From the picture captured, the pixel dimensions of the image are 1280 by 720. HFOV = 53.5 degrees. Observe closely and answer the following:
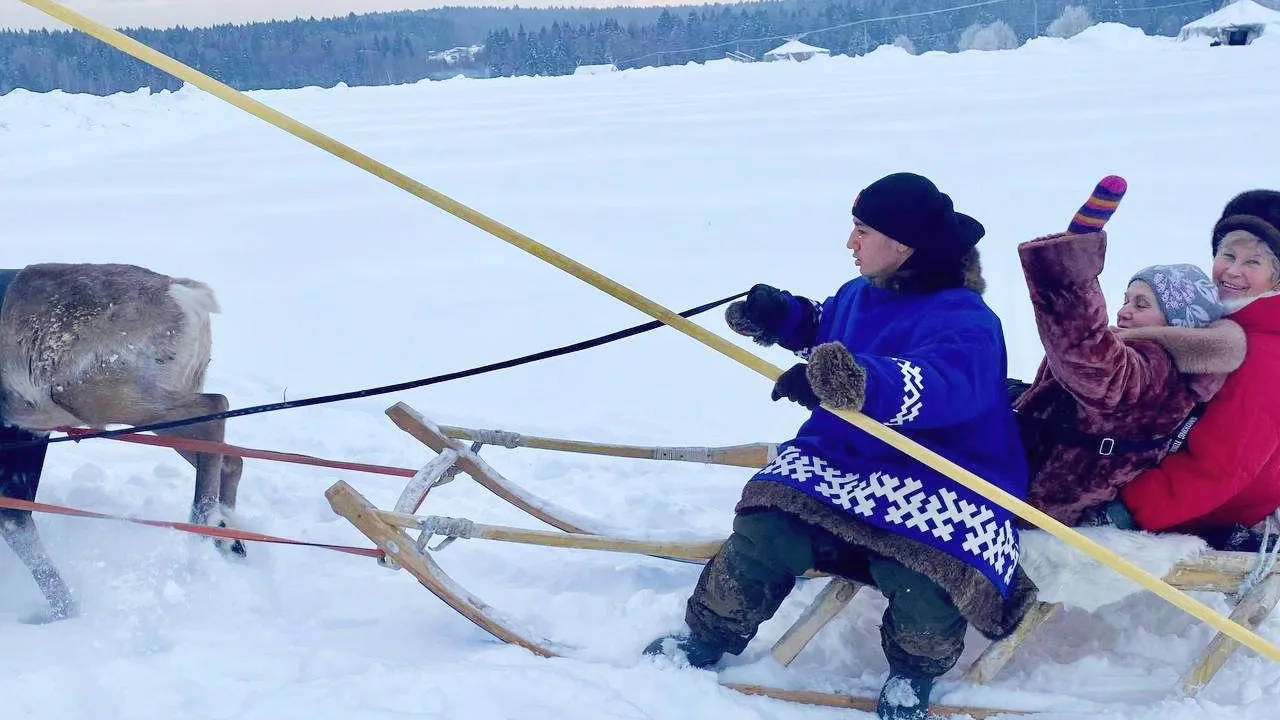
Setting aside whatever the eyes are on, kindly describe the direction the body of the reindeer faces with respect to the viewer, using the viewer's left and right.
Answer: facing to the left of the viewer

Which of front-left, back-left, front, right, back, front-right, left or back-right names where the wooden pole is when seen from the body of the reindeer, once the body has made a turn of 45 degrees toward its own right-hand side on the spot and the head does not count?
back

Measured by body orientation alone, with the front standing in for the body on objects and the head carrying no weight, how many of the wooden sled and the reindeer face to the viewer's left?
2

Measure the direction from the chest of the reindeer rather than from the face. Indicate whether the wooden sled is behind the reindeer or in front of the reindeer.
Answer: behind

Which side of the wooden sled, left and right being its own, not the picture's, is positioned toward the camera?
left

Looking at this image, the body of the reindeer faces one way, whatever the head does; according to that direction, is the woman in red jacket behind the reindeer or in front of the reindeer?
behind
